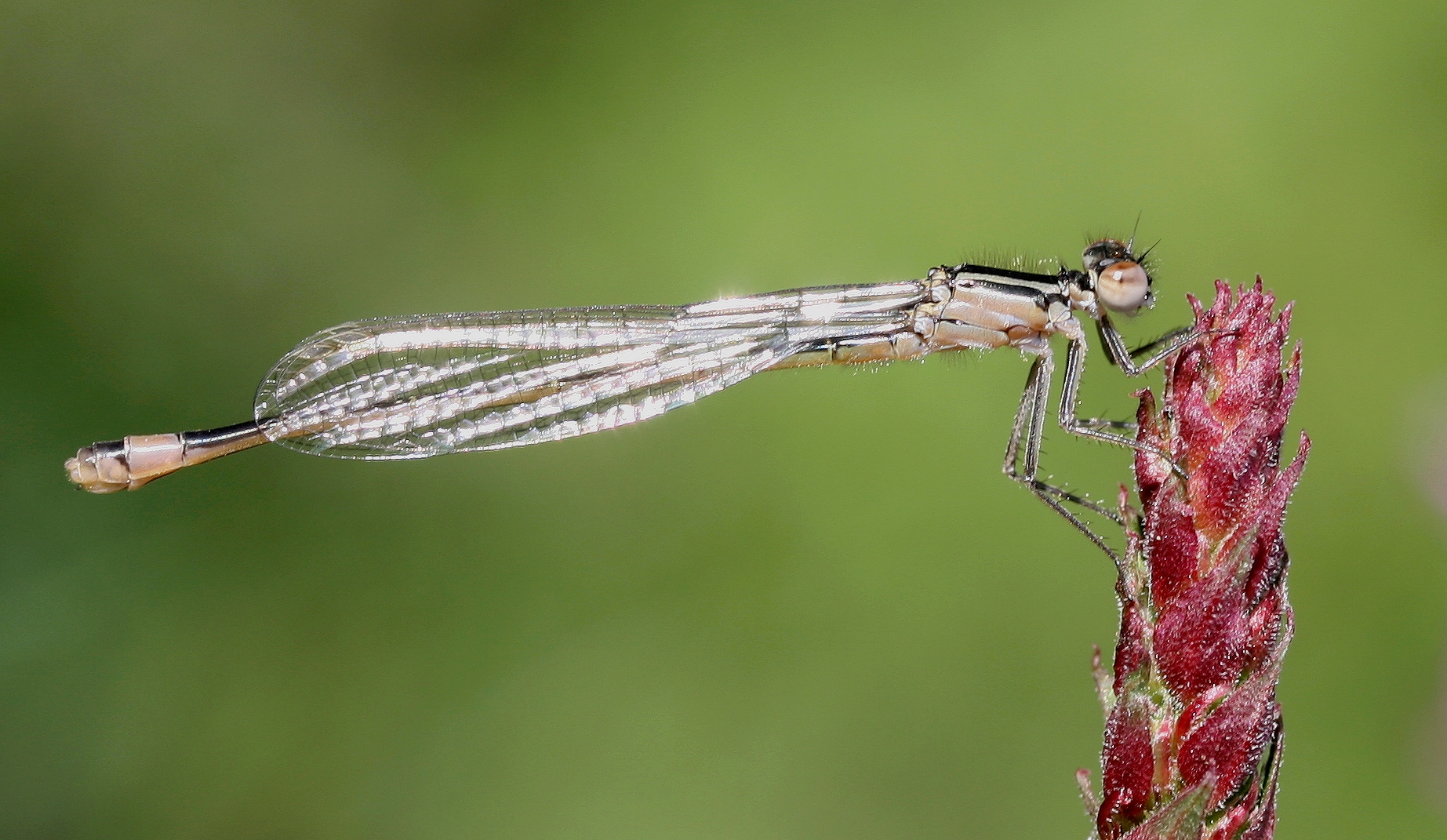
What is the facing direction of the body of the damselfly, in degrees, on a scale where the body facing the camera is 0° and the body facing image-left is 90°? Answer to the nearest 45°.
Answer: approximately 270°
